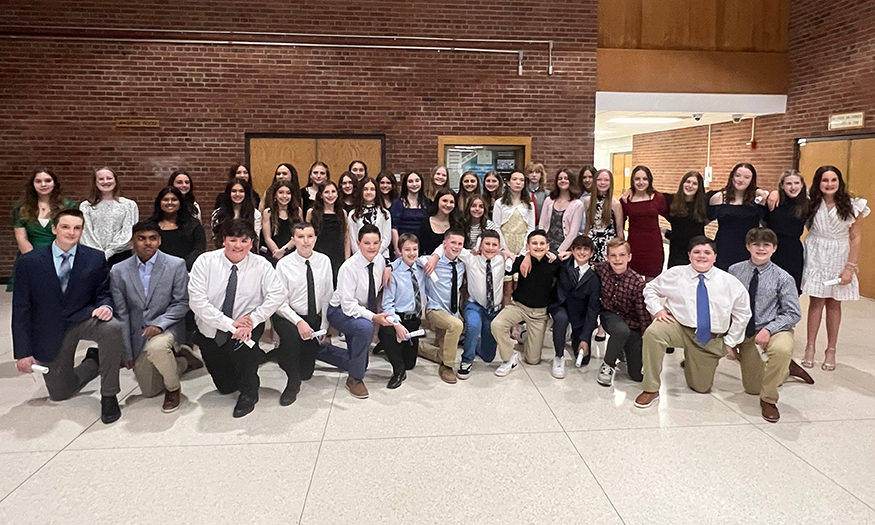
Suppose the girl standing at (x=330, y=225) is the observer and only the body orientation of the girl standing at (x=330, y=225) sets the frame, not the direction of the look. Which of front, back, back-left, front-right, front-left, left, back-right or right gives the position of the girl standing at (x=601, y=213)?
left

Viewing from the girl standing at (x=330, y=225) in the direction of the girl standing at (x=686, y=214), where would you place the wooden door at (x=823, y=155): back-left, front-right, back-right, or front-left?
front-left

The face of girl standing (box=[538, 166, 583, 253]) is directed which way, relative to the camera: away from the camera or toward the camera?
toward the camera

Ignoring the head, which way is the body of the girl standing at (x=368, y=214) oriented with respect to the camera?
toward the camera

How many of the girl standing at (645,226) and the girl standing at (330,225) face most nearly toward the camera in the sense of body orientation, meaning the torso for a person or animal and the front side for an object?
2

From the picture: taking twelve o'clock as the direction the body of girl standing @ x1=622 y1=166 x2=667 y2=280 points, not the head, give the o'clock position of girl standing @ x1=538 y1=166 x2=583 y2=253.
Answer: girl standing @ x1=538 y1=166 x2=583 y2=253 is roughly at 3 o'clock from girl standing @ x1=622 y1=166 x2=667 y2=280.

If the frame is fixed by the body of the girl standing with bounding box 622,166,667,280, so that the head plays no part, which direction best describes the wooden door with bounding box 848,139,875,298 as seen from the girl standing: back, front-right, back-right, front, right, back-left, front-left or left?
back-left

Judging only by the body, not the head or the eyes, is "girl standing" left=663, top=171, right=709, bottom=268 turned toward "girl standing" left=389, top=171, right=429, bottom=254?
no

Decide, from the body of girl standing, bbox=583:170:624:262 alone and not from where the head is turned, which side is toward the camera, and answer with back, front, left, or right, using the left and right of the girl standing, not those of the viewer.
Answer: front

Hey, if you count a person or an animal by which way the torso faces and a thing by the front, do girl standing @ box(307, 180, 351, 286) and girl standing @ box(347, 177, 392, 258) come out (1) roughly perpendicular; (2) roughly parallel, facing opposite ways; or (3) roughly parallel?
roughly parallel

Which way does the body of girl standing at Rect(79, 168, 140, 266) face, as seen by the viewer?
toward the camera

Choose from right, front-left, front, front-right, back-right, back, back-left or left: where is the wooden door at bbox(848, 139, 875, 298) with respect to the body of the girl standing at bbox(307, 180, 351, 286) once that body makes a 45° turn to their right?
back-left

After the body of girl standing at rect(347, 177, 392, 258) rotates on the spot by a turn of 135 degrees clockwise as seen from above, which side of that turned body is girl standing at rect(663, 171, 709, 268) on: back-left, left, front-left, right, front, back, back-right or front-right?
back-right

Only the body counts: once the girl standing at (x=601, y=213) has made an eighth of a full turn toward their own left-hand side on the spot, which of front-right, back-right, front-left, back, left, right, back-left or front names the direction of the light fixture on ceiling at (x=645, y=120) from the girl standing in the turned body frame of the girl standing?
back-left

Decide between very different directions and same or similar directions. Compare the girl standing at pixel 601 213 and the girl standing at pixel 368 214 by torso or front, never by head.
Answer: same or similar directions

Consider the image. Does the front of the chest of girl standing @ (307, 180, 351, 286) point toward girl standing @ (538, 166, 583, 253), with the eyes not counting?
no

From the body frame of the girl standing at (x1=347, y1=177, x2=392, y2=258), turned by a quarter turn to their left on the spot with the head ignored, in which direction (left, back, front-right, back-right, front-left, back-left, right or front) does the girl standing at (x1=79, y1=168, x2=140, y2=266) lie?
back

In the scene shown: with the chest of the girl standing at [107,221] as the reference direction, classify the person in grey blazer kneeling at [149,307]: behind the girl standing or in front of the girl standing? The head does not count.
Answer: in front

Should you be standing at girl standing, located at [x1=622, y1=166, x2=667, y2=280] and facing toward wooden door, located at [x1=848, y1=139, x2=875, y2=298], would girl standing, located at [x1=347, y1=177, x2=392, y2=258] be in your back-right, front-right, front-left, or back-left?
back-left
